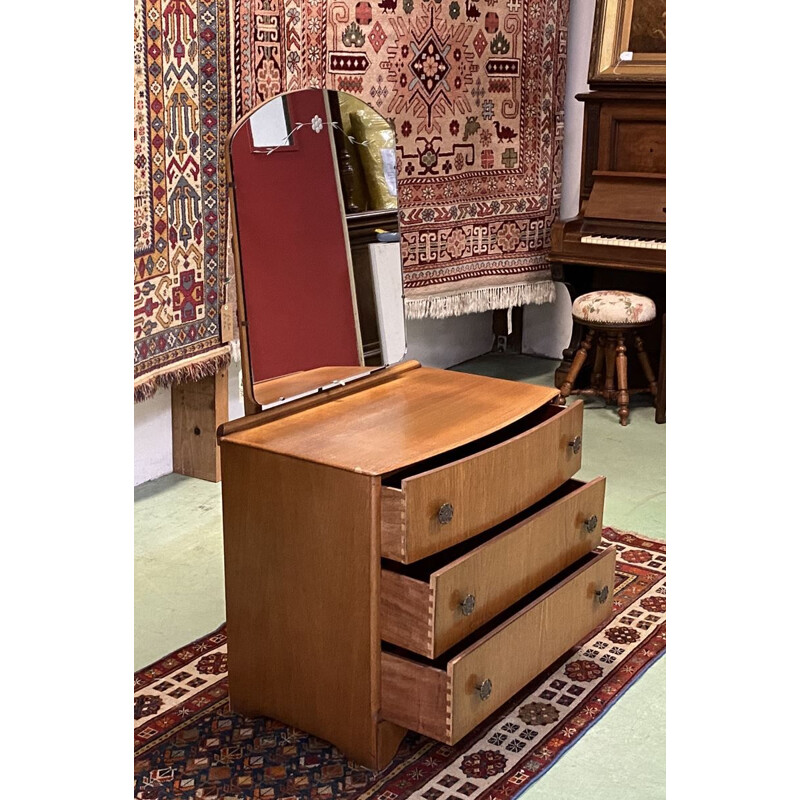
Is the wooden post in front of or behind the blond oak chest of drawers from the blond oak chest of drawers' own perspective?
behind

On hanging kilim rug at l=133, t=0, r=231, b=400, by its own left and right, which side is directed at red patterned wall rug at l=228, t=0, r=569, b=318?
left

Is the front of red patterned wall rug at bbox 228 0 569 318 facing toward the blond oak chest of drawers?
yes

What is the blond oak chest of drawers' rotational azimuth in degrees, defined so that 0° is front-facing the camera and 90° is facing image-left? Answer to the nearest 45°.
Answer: approximately 315°

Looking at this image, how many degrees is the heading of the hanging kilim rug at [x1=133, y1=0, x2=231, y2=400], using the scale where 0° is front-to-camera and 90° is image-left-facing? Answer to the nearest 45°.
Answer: approximately 315°

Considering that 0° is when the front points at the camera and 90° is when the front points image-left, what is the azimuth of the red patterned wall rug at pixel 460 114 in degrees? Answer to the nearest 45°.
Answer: approximately 0°

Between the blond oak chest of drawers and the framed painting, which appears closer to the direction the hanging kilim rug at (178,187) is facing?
the blond oak chest of drawers
